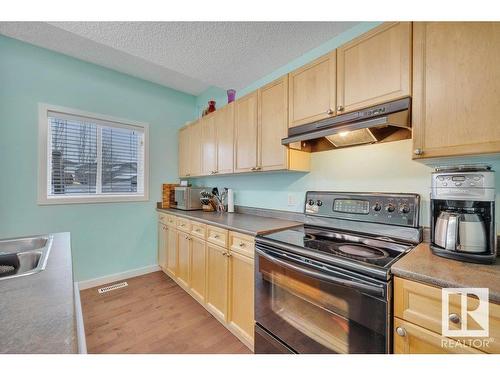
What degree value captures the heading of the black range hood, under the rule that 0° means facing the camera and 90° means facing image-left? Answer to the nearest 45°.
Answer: approximately 45°

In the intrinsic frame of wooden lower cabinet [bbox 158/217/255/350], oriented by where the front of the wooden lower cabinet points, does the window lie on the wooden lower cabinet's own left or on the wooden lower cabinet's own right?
on the wooden lower cabinet's own right

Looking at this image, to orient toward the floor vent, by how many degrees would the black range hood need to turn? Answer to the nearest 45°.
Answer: approximately 45° to its right

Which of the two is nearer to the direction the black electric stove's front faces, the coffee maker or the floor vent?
the floor vent

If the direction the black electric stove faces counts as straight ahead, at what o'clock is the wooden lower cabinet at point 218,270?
The wooden lower cabinet is roughly at 2 o'clock from the black electric stove.

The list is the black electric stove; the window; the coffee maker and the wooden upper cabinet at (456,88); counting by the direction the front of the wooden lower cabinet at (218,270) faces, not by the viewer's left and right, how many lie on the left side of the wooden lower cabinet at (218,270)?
3
